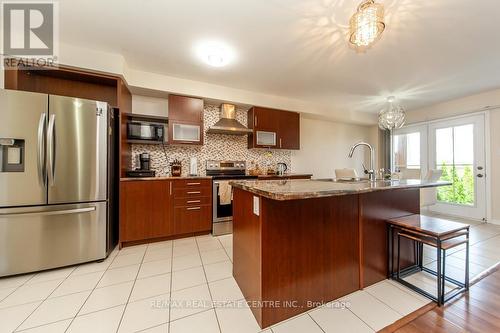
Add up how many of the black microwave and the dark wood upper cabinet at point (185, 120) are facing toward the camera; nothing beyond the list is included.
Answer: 2

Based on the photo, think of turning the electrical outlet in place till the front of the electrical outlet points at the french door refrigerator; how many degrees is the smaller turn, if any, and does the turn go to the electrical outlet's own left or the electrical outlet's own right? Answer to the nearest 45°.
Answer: approximately 45° to the electrical outlet's own right

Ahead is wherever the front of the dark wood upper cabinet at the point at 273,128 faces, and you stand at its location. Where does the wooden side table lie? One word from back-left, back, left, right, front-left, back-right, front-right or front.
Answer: front

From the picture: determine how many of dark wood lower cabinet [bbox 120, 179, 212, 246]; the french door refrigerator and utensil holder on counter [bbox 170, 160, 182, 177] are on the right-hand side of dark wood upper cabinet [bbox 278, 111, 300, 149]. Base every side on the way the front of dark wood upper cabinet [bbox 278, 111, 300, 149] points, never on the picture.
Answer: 3

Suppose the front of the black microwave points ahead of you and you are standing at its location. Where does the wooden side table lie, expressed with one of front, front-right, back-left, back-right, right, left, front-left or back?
front-left

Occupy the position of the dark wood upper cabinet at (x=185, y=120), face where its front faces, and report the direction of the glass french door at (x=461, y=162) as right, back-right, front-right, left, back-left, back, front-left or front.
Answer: left

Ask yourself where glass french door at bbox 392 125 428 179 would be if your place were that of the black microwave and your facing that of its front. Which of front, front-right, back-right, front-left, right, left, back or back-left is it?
left

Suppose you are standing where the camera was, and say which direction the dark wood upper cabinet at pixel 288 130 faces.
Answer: facing the viewer and to the right of the viewer

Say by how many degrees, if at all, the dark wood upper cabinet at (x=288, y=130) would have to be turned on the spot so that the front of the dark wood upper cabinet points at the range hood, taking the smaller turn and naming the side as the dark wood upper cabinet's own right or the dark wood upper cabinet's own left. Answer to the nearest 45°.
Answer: approximately 90° to the dark wood upper cabinet's own right

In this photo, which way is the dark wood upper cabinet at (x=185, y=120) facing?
toward the camera

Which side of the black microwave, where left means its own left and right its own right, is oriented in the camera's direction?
front

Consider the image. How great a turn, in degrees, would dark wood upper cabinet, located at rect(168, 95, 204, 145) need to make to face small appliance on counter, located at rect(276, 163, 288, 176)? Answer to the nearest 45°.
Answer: approximately 90° to its left

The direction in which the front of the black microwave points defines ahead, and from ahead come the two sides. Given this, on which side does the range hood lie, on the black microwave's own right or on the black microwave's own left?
on the black microwave's own left

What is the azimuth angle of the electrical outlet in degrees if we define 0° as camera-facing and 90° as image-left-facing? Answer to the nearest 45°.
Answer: approximately 45°
